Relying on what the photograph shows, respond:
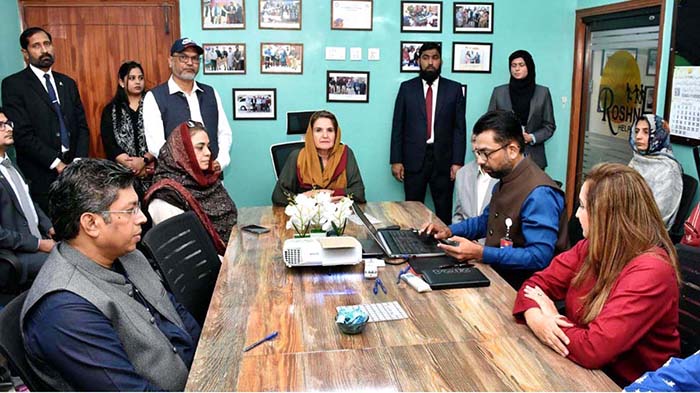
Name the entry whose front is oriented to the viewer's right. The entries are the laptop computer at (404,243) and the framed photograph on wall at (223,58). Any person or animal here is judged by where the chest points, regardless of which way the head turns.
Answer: the laptop computer

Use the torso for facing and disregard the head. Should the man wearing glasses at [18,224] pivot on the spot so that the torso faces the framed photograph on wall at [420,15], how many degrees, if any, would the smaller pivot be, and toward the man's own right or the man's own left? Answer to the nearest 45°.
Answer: approximately 45° to the man's own left

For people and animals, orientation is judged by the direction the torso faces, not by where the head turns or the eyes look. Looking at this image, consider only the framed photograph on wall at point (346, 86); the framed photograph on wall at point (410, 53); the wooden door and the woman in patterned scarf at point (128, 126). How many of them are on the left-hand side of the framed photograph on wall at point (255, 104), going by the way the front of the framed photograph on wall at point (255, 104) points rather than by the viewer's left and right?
2

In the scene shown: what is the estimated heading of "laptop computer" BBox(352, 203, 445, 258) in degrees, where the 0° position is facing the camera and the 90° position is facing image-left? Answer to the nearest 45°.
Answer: approximately 270°

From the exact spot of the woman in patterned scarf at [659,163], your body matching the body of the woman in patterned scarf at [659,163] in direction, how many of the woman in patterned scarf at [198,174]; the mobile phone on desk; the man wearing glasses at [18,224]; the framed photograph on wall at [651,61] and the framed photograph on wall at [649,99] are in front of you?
3

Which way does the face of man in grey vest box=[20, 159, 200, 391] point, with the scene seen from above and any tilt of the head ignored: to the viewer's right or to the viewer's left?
to the viewer's right

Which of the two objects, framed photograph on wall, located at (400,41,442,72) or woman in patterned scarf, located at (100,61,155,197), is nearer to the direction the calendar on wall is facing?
the woman in patterned scarf

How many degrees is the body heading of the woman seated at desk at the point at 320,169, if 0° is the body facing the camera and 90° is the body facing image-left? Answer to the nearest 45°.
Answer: approximately 0°

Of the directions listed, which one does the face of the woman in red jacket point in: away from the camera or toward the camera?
away from the camera

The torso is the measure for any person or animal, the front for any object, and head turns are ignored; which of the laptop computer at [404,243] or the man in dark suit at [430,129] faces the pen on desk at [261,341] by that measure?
the man in dark suit
